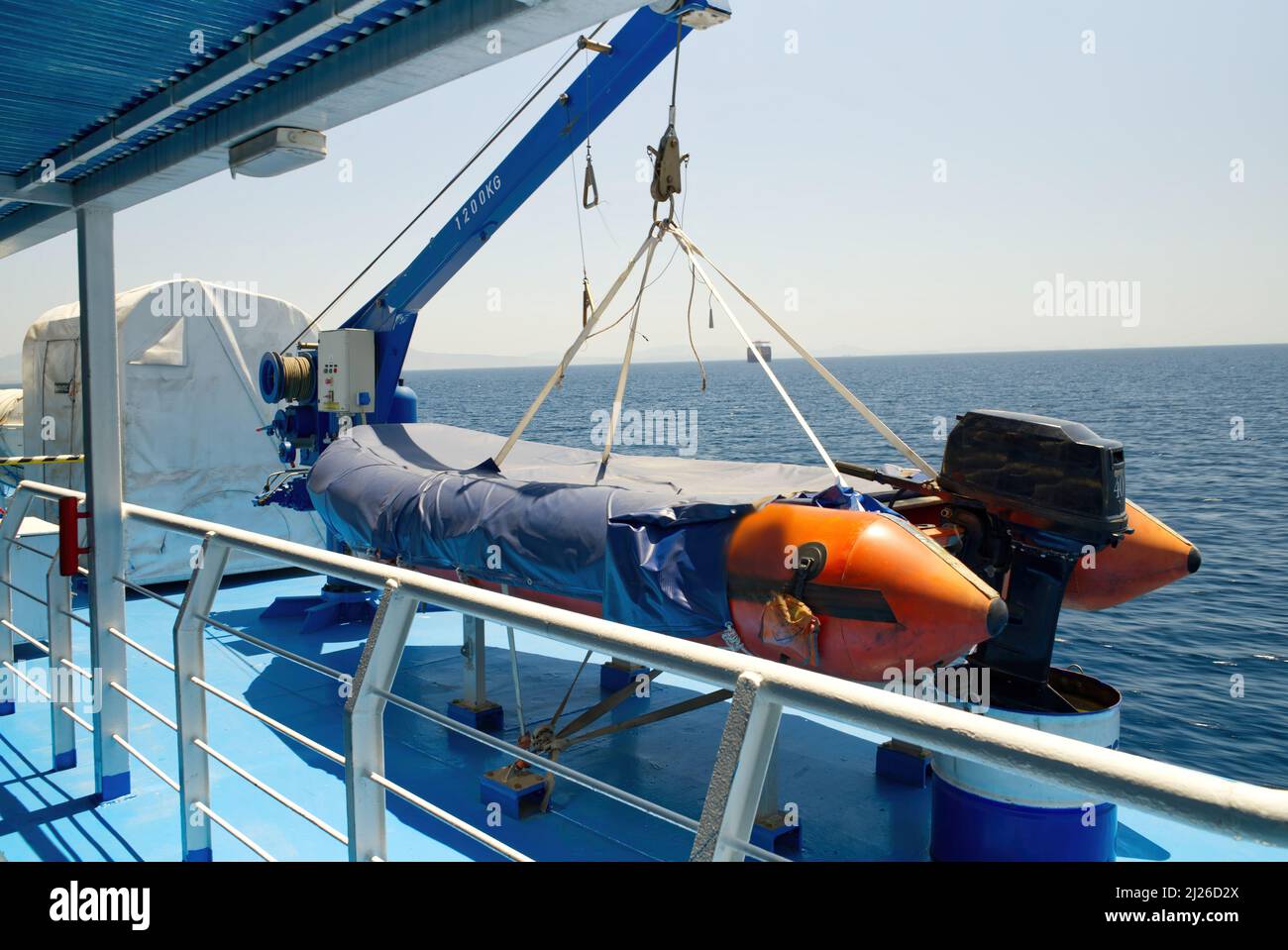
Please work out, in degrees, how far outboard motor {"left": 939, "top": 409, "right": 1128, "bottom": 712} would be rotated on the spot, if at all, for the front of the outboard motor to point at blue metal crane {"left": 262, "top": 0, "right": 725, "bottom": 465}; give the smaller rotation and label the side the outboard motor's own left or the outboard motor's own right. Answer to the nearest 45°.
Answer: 0° — it already faces it

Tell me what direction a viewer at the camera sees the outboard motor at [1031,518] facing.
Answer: facing away from the viewer and to the left of the viewer

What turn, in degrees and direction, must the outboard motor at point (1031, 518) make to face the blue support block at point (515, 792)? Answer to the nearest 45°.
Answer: approximately 45° to its left

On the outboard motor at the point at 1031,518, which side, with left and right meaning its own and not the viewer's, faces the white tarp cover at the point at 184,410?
front
